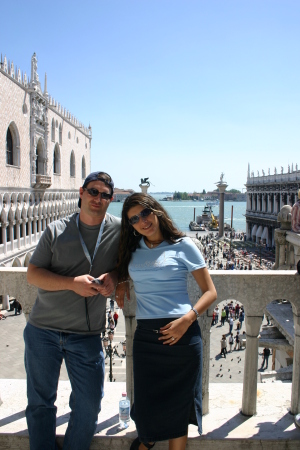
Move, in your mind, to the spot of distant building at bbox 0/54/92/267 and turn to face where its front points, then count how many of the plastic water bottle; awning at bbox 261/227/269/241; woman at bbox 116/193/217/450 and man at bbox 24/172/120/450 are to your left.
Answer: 1

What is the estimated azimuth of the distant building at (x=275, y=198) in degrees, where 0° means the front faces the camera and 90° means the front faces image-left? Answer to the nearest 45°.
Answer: approximately 45°

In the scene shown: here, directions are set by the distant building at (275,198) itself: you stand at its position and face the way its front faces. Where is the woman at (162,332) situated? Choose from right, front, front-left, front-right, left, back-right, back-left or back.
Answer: front-left

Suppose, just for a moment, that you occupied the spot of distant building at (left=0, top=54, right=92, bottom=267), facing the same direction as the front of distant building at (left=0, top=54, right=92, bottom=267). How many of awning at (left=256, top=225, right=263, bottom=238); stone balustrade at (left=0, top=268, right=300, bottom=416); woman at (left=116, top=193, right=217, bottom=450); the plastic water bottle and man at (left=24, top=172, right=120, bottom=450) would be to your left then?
1

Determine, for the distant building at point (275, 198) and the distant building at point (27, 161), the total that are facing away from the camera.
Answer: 0

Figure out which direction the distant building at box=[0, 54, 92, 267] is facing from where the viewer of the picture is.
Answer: facing the viewer and to the right of the viewer

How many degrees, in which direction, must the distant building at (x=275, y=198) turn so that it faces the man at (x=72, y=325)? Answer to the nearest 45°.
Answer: approximately 45° to its left

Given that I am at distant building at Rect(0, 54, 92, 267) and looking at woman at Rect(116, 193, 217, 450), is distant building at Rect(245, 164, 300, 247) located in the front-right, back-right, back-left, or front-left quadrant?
back-left
